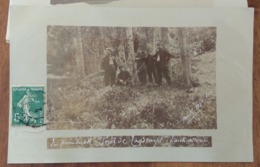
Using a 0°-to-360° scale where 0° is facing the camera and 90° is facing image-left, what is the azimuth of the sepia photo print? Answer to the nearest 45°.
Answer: approximately 0°

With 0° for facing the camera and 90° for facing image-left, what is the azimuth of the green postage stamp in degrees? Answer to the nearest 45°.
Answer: approximately 0°
